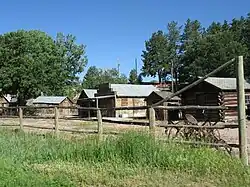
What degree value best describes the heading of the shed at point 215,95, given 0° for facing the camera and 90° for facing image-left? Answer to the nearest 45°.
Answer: approximately 45°
